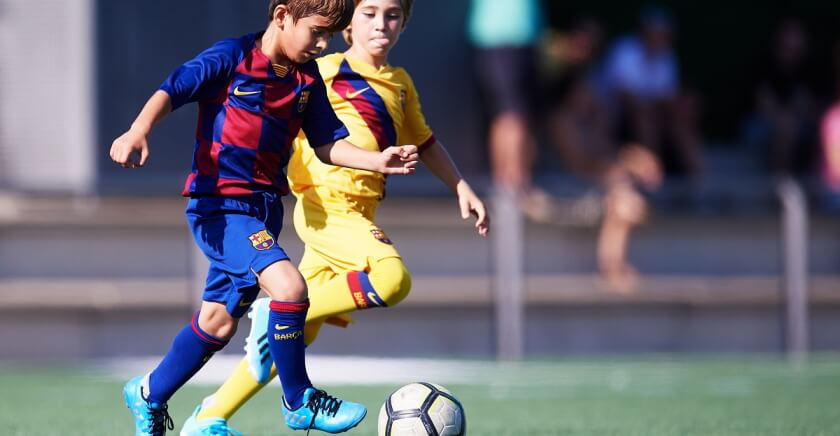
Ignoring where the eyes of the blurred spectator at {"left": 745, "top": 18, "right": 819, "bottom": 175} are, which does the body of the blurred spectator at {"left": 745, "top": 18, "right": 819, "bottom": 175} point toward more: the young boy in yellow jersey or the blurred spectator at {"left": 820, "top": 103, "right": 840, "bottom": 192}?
the young boy in yellow jersey

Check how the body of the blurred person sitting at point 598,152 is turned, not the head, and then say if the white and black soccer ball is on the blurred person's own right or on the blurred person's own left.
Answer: on the blurred person's own right

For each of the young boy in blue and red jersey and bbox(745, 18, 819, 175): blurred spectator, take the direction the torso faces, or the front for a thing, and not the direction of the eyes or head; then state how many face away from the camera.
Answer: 0

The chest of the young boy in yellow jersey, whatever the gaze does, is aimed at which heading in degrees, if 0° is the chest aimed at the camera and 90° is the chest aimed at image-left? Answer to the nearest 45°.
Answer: approximately 315°

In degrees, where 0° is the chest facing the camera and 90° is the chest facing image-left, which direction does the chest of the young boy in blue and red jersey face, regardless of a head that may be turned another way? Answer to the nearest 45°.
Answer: approximately 315°

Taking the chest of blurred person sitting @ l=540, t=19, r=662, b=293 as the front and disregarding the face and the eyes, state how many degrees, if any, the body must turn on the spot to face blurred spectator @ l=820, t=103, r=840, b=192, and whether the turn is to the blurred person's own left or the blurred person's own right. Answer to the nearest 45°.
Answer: approximately 45° to the blurred person's own left

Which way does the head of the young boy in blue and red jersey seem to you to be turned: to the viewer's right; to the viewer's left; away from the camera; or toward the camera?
to the viewer's right

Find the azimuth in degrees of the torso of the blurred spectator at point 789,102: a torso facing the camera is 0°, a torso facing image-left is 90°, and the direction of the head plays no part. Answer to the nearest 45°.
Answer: approximately 0°

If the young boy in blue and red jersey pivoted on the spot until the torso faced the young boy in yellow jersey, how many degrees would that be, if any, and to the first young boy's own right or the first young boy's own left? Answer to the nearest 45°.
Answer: approximately 90° to the first young boy's own left
